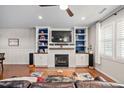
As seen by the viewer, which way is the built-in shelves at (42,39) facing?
toward the camera

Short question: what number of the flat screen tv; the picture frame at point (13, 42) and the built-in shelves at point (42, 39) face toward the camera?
3

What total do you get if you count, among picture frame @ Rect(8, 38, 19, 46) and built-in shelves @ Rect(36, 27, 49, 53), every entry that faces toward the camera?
2

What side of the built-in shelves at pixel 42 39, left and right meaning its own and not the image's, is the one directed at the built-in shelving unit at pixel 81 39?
left

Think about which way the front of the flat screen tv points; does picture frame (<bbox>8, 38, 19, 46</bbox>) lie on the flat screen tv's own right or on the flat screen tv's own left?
on the flat screen tv's own right

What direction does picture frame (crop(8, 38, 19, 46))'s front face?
toward the camera

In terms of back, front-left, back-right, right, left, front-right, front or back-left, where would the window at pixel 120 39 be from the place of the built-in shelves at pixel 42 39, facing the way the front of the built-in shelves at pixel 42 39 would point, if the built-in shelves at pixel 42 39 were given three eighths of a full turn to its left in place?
right

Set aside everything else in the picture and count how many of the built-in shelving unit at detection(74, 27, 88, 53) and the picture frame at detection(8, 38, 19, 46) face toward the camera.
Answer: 2

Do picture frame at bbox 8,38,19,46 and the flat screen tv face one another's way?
no

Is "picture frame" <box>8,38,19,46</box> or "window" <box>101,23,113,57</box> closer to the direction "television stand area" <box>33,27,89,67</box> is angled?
the window

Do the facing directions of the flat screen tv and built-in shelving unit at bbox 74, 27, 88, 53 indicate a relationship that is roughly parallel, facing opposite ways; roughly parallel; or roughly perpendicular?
roughly parallel

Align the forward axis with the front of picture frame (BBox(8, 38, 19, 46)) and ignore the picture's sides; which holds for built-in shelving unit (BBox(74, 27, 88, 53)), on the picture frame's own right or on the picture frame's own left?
on the picture frame's own left

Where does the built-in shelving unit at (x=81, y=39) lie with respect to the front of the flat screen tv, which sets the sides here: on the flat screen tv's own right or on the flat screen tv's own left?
on the flat screen tv's own left

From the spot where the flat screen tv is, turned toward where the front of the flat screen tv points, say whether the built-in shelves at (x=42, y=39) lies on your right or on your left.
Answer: on your right

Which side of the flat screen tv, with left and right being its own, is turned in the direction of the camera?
front

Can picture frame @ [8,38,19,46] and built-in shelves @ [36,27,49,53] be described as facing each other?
no

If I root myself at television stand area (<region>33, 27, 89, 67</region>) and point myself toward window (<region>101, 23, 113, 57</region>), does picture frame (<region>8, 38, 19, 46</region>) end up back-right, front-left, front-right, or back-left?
back-right

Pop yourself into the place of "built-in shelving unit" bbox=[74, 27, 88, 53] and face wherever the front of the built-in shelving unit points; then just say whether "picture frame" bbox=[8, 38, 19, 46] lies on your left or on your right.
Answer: on your right

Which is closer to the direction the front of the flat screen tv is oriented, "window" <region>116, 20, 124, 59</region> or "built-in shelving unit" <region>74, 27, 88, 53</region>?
the window

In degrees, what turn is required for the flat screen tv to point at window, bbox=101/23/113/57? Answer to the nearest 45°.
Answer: approximately 45° to its left

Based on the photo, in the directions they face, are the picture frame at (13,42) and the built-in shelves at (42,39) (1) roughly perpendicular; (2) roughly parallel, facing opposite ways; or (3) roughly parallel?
roughly parallel
